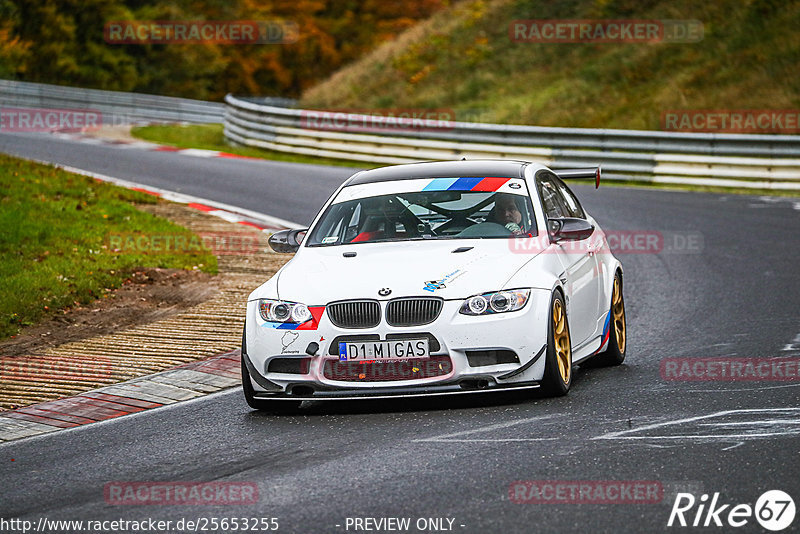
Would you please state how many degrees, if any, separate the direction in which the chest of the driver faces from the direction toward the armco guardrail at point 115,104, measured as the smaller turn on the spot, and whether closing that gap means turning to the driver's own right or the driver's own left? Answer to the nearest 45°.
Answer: approximately 135° to the driver's own right

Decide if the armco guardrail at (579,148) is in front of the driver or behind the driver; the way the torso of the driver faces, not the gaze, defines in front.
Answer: behind

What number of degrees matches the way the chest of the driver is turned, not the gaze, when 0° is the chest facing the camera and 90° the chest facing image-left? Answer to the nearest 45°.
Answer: approximately 45°
